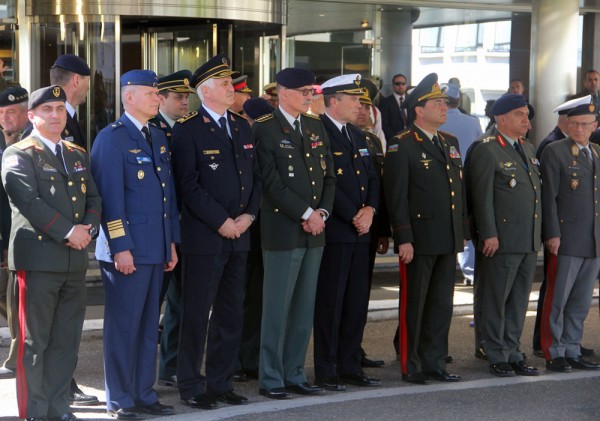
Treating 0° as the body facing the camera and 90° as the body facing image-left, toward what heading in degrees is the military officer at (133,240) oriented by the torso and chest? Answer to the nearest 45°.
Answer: approximately 315°

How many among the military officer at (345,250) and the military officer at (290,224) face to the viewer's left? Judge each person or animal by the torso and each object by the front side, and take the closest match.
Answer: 0

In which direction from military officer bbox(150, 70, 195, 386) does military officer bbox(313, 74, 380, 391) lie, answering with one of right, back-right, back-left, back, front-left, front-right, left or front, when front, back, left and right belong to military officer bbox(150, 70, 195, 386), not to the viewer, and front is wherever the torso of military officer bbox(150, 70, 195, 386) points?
front-left

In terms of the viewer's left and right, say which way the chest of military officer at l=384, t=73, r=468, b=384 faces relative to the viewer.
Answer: facing the viewer and to the right of the viewer

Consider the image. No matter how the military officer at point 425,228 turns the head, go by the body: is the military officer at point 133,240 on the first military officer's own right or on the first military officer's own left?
on the first military officer's own right

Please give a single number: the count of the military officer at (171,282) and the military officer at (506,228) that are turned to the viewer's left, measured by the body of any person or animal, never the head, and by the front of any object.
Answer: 0

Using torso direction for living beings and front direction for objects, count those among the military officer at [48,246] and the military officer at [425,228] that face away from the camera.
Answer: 0

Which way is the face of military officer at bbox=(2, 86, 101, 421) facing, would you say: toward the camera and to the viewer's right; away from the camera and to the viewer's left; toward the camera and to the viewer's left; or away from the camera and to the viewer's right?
toward the camera and to the viewer's right

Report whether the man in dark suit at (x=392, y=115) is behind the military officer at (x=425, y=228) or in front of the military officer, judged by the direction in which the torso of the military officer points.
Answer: behind

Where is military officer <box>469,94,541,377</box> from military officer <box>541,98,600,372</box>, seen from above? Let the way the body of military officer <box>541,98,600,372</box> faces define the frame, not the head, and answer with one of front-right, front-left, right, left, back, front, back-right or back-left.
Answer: right

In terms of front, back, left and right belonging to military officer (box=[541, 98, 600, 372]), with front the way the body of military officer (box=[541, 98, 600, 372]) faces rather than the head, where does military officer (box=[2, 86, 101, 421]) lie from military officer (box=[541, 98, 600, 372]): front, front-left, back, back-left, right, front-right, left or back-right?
right
